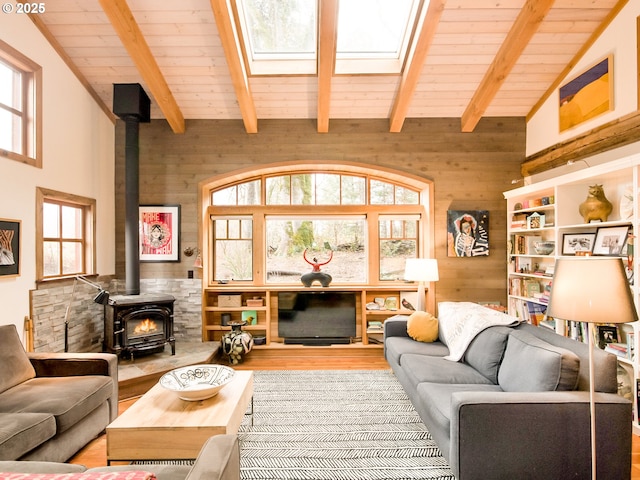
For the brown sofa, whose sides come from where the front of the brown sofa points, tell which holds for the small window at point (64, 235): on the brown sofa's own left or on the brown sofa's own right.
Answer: on the brown sofa's own left

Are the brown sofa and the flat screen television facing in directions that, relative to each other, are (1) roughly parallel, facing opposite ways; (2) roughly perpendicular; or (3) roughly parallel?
roughly perpendicular

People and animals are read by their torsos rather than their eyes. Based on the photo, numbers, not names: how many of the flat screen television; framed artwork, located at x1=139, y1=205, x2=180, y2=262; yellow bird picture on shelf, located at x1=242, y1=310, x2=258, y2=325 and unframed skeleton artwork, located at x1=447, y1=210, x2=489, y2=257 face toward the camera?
4

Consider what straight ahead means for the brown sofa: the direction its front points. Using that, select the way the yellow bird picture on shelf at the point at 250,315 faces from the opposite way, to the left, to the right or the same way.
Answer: to the right

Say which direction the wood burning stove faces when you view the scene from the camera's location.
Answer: facing the viewer and to the right of the viewer

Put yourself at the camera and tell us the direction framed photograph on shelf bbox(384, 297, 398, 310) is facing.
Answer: facing the viewer

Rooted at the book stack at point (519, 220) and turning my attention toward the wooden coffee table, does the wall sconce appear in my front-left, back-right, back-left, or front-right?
front-right

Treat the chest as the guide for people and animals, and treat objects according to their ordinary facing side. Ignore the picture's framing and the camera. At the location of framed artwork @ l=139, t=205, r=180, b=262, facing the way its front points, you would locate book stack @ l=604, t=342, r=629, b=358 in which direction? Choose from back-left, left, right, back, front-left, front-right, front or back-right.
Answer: front-left

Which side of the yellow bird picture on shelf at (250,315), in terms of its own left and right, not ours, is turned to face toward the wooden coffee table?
front

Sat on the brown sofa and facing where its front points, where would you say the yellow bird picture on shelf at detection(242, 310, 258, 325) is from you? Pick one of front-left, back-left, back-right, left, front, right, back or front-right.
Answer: left

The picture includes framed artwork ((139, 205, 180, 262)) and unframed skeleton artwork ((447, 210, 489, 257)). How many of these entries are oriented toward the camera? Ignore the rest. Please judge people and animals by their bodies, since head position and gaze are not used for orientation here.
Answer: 2

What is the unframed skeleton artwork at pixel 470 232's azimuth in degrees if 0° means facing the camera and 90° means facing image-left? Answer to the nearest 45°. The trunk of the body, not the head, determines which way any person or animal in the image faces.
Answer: approximately 0°

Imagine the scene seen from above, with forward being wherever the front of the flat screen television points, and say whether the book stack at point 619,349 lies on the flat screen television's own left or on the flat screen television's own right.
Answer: on the flat screen television's own left

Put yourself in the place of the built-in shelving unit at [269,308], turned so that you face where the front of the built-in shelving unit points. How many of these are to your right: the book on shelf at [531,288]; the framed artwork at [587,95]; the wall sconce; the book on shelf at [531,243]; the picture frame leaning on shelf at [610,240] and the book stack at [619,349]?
1

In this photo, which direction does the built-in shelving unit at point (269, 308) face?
toward the camera

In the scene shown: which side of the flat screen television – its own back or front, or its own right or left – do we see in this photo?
front

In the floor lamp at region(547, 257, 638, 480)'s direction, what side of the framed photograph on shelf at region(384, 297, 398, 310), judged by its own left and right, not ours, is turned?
front
